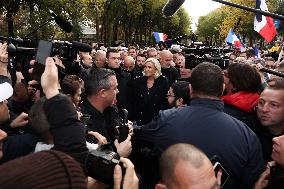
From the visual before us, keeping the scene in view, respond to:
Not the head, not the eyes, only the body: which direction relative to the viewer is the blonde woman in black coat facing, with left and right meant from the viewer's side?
facing the viewer and to the left of the viewer

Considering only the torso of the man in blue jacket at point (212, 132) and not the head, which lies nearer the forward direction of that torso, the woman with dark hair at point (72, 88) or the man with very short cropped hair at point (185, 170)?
the woman with dark hair

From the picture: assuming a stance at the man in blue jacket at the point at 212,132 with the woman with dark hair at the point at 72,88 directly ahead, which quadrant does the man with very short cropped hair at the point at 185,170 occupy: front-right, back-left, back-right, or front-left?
back-left

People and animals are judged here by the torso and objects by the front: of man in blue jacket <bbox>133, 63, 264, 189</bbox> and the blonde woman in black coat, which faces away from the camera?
the man in blue jacket

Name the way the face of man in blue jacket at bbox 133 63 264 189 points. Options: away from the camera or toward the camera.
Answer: away from the camera

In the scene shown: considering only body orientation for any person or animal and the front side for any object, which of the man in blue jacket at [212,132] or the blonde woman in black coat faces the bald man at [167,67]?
the man in blue jacket

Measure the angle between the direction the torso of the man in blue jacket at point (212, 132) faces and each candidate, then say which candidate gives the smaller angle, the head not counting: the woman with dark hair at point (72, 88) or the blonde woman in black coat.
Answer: the blonde woman in black coat

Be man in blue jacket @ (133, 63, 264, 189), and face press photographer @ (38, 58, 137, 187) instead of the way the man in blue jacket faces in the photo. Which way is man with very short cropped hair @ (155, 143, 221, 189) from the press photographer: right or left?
left

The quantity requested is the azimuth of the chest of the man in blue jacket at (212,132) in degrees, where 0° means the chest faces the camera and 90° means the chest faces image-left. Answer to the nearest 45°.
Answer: approximately 180°

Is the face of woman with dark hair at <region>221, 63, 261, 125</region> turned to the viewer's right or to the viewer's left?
to the viewer's left

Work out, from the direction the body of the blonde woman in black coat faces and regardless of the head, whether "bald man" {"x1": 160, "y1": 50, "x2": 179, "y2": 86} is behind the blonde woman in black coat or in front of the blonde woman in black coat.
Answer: behind

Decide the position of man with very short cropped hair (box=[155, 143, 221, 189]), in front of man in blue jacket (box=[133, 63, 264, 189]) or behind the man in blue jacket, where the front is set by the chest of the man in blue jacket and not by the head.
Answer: behind

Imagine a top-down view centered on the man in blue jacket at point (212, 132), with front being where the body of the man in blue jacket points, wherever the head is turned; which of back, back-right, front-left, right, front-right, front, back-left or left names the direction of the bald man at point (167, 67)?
front

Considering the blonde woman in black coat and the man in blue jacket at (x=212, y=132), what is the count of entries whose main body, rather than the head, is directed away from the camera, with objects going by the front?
1

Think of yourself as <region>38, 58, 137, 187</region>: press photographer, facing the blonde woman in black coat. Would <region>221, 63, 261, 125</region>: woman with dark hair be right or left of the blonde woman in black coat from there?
right
